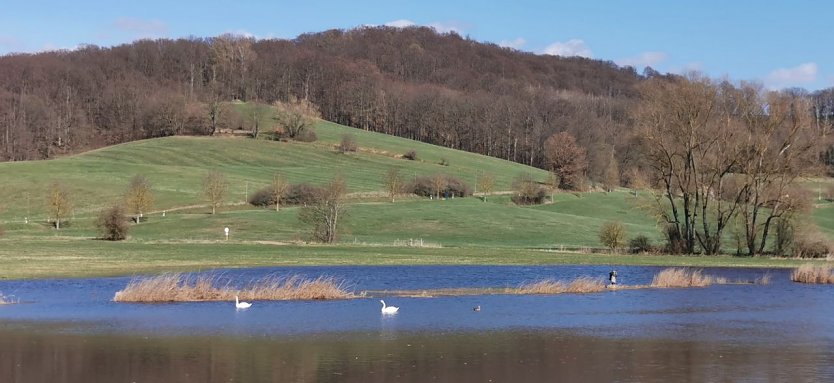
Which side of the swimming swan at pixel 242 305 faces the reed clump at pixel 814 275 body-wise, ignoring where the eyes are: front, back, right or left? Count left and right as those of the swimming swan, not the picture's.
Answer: back

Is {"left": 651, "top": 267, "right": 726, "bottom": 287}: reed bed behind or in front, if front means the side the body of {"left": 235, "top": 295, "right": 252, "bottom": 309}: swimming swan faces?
behind

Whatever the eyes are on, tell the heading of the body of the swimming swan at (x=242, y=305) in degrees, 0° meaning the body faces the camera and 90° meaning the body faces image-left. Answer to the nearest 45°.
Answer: approximately 90°
